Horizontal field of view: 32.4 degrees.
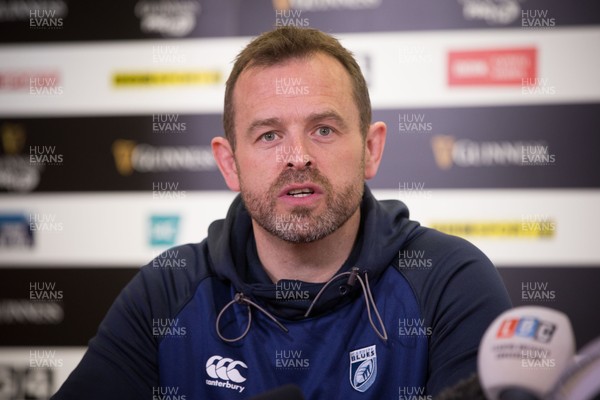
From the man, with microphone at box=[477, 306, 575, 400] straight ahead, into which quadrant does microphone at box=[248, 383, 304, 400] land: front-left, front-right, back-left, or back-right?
front-right

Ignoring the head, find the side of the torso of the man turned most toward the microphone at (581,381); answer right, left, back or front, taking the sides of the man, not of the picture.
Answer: front

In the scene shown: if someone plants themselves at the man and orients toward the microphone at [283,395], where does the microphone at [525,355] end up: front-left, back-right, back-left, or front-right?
front-left

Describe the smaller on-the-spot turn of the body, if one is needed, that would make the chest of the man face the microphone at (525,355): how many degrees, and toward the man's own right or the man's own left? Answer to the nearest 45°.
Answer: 0° — they already face it

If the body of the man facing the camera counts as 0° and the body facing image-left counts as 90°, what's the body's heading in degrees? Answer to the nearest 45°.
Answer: approximately 0°

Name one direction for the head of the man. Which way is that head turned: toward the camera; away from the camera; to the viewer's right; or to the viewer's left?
toward the camera
